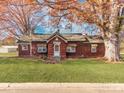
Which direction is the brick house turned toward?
toward the camera
